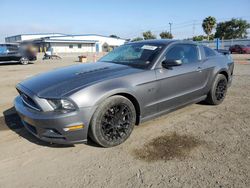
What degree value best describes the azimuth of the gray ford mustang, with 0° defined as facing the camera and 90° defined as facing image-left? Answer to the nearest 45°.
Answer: approximately 45°

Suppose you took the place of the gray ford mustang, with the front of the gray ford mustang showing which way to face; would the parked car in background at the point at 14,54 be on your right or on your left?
on your right
